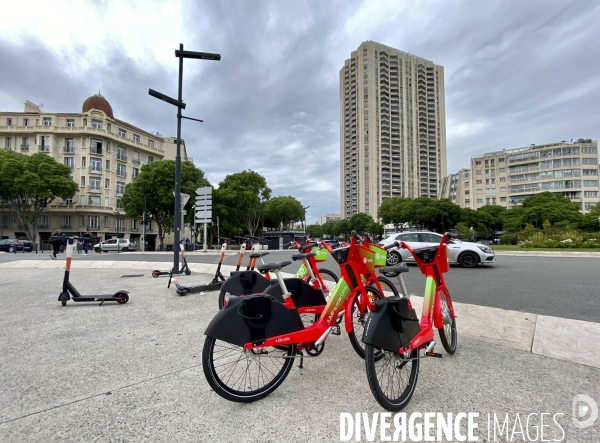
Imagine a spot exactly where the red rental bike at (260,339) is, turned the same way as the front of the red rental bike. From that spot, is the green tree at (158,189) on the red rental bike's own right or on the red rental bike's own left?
on the red rental bike's own left

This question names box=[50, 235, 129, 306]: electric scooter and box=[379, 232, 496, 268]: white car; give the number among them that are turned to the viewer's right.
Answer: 1

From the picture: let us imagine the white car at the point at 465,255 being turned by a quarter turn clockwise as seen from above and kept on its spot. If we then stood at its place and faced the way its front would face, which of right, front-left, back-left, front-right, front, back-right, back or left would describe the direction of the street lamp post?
front-right

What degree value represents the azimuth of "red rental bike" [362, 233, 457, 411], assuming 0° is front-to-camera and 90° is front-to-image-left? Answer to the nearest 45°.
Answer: approximately 225°

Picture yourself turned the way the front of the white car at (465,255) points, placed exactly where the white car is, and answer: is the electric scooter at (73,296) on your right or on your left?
on your right

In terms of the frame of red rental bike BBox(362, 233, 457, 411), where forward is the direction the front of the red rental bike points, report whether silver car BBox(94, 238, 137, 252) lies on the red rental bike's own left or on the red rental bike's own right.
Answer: on the red rental bike's own left

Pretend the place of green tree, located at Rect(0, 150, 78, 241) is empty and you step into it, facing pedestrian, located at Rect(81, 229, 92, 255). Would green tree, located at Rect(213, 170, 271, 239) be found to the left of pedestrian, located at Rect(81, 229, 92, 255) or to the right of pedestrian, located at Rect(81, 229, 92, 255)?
left

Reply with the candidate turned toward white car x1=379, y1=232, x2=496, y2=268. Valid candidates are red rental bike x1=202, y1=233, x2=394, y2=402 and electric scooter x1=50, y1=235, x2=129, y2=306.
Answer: the red rental bike

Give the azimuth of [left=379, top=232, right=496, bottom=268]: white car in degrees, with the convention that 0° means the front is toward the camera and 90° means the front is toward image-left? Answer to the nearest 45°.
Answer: approximately 270°

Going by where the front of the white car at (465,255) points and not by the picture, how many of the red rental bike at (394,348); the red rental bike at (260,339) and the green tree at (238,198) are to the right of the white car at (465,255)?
2

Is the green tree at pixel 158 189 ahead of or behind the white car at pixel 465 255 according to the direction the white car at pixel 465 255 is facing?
behind

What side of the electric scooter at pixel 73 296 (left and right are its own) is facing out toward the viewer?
left

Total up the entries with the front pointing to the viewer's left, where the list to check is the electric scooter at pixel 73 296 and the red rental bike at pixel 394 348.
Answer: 1
